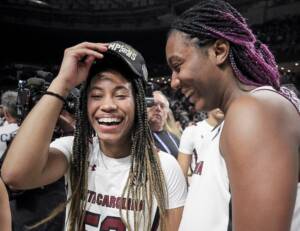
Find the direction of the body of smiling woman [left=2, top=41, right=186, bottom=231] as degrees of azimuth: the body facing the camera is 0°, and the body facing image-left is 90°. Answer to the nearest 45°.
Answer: approximately 0°

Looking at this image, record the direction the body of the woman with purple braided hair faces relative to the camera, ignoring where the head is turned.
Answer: to the viewer's left

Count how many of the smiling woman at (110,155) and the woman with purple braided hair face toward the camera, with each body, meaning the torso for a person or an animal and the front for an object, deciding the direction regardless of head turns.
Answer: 1

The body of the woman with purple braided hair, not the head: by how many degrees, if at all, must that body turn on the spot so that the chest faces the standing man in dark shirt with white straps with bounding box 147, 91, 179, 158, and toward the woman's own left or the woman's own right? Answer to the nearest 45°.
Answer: approximately 90° to the woman's own right

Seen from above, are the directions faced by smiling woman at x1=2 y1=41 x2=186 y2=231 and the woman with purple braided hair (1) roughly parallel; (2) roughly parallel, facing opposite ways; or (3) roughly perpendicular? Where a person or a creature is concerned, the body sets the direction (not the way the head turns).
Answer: roughly perpendicular

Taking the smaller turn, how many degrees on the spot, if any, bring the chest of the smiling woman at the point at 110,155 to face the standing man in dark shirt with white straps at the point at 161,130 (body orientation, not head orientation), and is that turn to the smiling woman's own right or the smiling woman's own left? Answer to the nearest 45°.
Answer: approximately 180°
